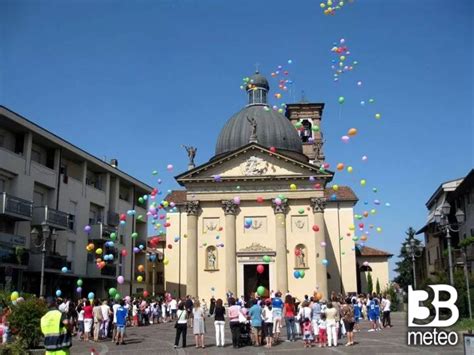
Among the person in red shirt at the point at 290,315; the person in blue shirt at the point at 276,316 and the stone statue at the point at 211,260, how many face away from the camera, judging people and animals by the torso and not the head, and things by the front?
2

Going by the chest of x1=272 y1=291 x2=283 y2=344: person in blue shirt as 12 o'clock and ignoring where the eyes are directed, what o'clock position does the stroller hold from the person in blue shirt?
The stroller is roughly at 8 o'clock from the person in blue shirt.

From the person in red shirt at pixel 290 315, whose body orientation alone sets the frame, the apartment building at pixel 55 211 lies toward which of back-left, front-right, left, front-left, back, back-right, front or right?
front-left

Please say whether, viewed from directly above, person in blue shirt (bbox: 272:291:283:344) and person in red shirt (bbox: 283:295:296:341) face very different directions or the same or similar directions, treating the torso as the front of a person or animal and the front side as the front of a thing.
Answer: same or similar directions

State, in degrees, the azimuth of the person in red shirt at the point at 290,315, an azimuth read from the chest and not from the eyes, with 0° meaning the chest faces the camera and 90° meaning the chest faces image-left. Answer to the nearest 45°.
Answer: approximately 180°

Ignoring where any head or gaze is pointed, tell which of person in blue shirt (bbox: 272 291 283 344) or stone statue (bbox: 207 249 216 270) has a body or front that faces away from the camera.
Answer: the person in blue shirt

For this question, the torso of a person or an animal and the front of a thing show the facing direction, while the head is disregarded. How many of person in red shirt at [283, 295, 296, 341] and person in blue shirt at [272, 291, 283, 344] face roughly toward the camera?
0

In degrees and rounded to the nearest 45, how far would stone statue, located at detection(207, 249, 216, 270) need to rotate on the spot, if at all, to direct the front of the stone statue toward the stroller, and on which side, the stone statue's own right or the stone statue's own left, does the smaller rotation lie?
0° — it already faces it

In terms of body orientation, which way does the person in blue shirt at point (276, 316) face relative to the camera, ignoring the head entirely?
away from the camera

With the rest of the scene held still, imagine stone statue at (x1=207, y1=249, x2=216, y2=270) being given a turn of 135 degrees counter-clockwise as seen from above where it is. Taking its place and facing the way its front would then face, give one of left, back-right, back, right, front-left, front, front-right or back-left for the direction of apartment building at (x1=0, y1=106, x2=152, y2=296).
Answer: back

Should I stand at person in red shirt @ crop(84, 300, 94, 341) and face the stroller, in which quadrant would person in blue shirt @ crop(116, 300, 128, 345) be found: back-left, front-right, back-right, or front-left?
front-right

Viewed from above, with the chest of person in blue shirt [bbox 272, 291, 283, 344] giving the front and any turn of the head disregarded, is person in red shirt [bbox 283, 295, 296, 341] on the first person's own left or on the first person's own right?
on the first person's own right

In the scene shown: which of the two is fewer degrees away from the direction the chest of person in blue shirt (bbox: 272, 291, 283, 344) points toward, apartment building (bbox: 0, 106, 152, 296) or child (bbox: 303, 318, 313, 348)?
the apartment building

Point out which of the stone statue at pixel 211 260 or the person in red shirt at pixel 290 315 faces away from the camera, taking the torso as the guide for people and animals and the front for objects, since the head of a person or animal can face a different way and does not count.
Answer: the person in red shirt

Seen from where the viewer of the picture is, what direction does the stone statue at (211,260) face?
facing the viewer

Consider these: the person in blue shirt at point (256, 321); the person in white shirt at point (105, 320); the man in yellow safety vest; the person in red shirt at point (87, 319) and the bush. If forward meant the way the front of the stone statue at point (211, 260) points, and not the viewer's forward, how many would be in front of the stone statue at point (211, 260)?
5

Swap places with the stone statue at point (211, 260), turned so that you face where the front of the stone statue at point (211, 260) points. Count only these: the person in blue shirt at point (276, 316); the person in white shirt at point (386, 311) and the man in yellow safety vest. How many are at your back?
0

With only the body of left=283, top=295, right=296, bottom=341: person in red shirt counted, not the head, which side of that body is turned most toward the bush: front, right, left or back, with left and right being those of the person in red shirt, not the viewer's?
left

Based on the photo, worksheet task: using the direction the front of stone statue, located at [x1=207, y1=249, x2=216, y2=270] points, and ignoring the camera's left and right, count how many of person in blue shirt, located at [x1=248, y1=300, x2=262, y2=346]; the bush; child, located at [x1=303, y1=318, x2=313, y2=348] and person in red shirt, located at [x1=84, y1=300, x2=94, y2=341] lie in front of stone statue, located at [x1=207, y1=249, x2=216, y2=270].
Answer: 4
